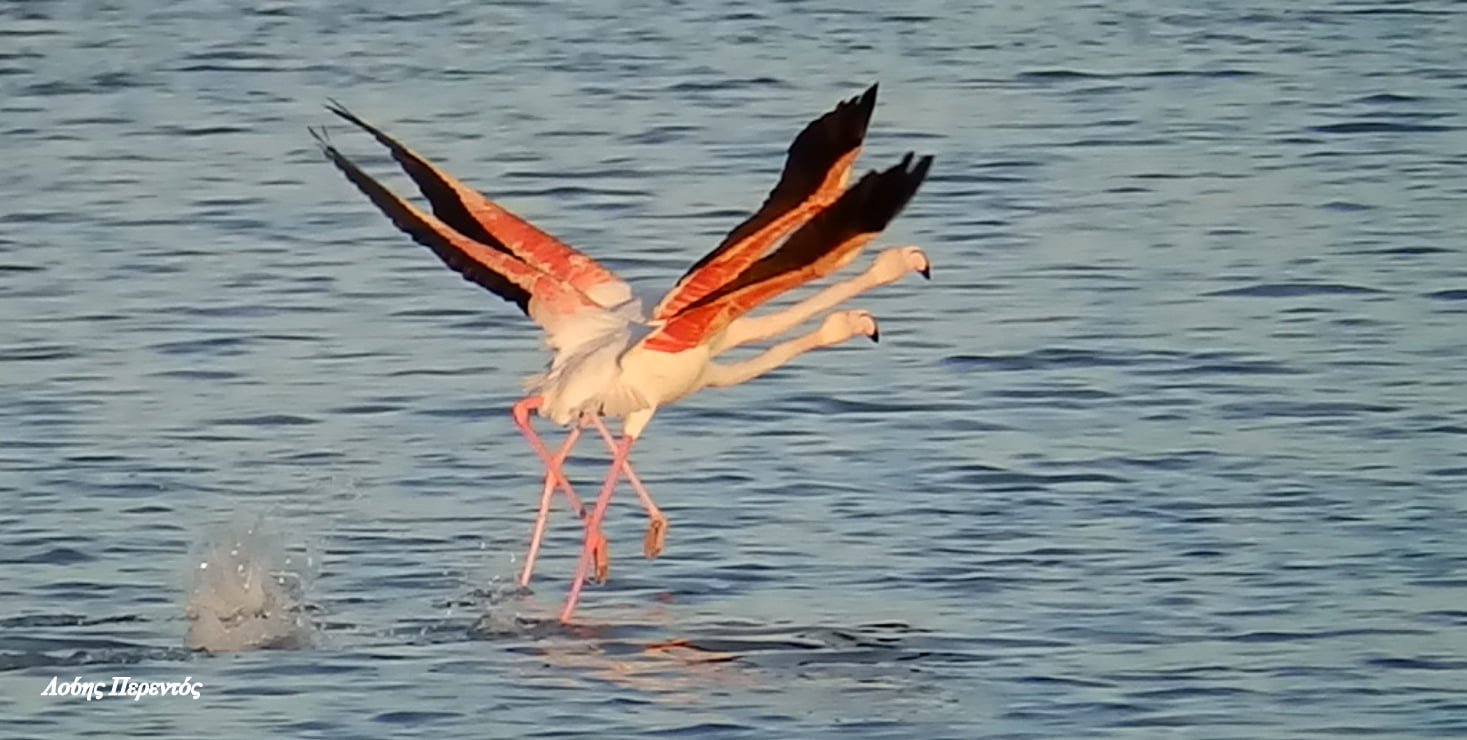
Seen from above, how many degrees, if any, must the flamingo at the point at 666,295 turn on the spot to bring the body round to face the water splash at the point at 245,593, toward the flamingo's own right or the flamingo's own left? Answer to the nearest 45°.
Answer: approximately 135° to the flamingo's own left

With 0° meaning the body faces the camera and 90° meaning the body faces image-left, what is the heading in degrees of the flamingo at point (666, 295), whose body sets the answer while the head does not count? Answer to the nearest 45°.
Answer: approximately 225°
